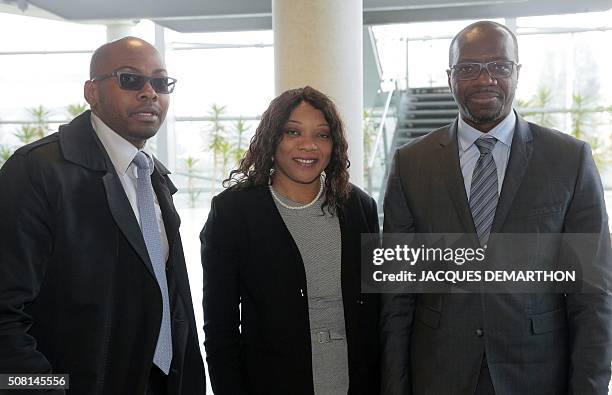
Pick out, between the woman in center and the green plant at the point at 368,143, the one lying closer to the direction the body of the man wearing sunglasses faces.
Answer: the woman in center

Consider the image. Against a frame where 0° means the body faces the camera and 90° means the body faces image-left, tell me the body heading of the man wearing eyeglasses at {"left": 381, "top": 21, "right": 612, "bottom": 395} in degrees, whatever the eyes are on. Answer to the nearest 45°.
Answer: approximately 0°

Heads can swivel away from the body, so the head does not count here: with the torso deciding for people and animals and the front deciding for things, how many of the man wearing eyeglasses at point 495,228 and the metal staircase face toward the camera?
2

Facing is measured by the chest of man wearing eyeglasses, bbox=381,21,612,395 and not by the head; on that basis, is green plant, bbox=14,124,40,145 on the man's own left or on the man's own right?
on the man's own right

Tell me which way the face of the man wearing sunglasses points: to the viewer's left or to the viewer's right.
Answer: to the viewer's right

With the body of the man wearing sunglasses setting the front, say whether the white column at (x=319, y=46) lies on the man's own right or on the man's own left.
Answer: on the man's own left

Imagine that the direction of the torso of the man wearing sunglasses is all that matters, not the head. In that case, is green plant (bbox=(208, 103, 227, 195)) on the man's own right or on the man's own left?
on the man's own left

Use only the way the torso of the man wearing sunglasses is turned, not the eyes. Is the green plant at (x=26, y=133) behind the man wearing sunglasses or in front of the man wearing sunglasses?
behind

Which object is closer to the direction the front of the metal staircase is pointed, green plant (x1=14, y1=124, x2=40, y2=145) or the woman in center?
the woman in center

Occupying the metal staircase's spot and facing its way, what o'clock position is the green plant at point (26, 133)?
The green plant is roughly at 3 o'clock from the metal staircase.

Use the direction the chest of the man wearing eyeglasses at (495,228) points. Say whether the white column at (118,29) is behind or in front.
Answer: behind

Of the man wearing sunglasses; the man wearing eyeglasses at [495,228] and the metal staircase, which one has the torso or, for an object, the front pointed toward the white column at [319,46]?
the metal staircase
